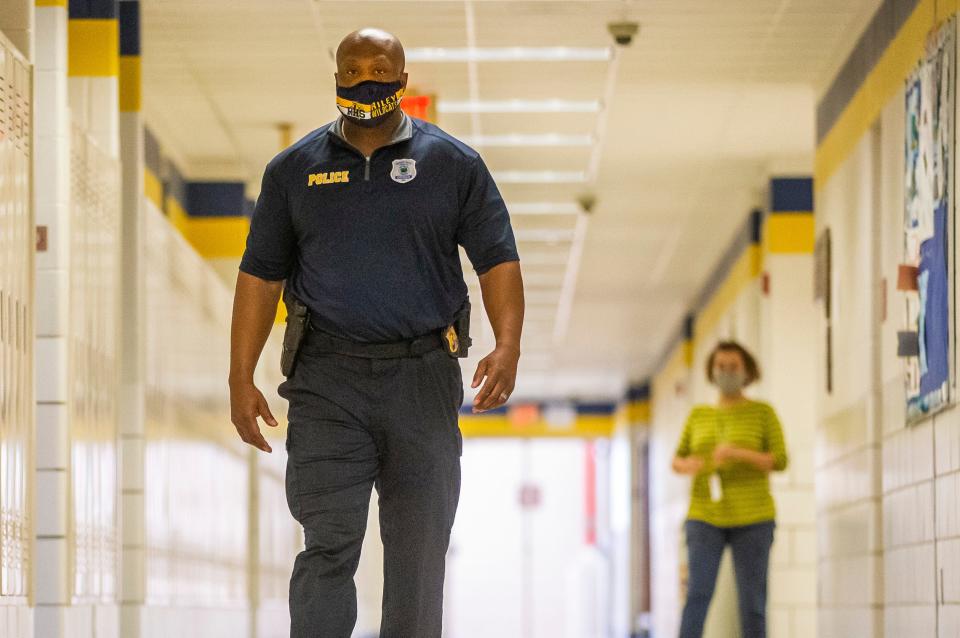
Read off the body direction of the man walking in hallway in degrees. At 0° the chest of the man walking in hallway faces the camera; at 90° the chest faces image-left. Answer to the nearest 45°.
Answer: approximately 0°

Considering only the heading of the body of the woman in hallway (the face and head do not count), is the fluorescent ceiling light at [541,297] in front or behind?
behind

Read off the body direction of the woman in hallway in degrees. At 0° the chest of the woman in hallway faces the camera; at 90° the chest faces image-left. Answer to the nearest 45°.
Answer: approximately 0°

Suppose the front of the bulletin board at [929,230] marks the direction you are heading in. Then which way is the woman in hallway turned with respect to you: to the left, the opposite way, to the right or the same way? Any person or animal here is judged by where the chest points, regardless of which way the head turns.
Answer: to the left

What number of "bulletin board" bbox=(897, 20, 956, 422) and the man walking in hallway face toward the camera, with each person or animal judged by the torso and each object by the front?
1

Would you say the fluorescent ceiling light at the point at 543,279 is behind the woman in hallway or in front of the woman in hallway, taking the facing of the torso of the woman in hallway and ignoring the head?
behind

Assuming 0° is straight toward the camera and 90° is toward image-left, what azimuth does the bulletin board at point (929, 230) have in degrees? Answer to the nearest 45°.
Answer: approximately 90°

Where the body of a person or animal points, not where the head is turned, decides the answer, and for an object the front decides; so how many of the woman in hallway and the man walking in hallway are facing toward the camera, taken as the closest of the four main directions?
2
